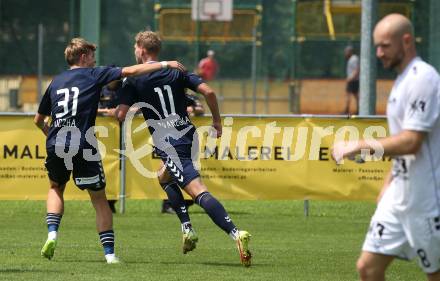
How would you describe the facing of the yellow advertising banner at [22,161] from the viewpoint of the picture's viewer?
facing the viewer

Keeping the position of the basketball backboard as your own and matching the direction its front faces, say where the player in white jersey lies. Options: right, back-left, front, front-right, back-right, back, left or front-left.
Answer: front

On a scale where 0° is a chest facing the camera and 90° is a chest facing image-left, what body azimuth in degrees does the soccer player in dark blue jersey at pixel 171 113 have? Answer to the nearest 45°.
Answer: approximately 135°

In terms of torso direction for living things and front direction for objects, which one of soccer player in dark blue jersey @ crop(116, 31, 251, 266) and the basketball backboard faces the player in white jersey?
the basketball backboard

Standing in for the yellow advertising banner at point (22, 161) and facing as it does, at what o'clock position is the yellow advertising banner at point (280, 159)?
the yellow advertising banner at point (280, 159) is roughly at 9 o'clock from the yellow advertising banner at point (22, 161).

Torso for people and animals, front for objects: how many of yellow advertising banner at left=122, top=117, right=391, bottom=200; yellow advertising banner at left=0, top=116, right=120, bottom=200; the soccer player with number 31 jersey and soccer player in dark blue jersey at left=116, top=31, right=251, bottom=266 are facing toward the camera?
2

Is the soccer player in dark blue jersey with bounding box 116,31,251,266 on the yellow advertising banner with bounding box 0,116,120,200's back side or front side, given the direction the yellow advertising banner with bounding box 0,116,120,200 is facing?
on the front side

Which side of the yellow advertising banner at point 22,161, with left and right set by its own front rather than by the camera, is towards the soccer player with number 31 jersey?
front

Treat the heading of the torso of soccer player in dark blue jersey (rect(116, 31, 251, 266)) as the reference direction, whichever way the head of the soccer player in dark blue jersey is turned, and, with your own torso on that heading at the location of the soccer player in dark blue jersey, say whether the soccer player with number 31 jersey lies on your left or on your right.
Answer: on your left

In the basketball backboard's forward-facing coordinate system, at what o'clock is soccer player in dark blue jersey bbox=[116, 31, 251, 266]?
The soccer player in dark blue jersey is roughly at 12 o'clock from the basketball backboard.

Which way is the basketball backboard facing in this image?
toward the camera

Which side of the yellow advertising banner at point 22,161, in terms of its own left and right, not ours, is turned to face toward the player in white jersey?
front

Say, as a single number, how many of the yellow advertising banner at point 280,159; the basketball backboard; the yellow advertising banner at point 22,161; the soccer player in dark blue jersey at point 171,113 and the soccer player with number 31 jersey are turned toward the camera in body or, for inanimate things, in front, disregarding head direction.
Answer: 3

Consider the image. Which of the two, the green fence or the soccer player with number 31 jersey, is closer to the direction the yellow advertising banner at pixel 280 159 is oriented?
the soccer player with number 31 jersey
